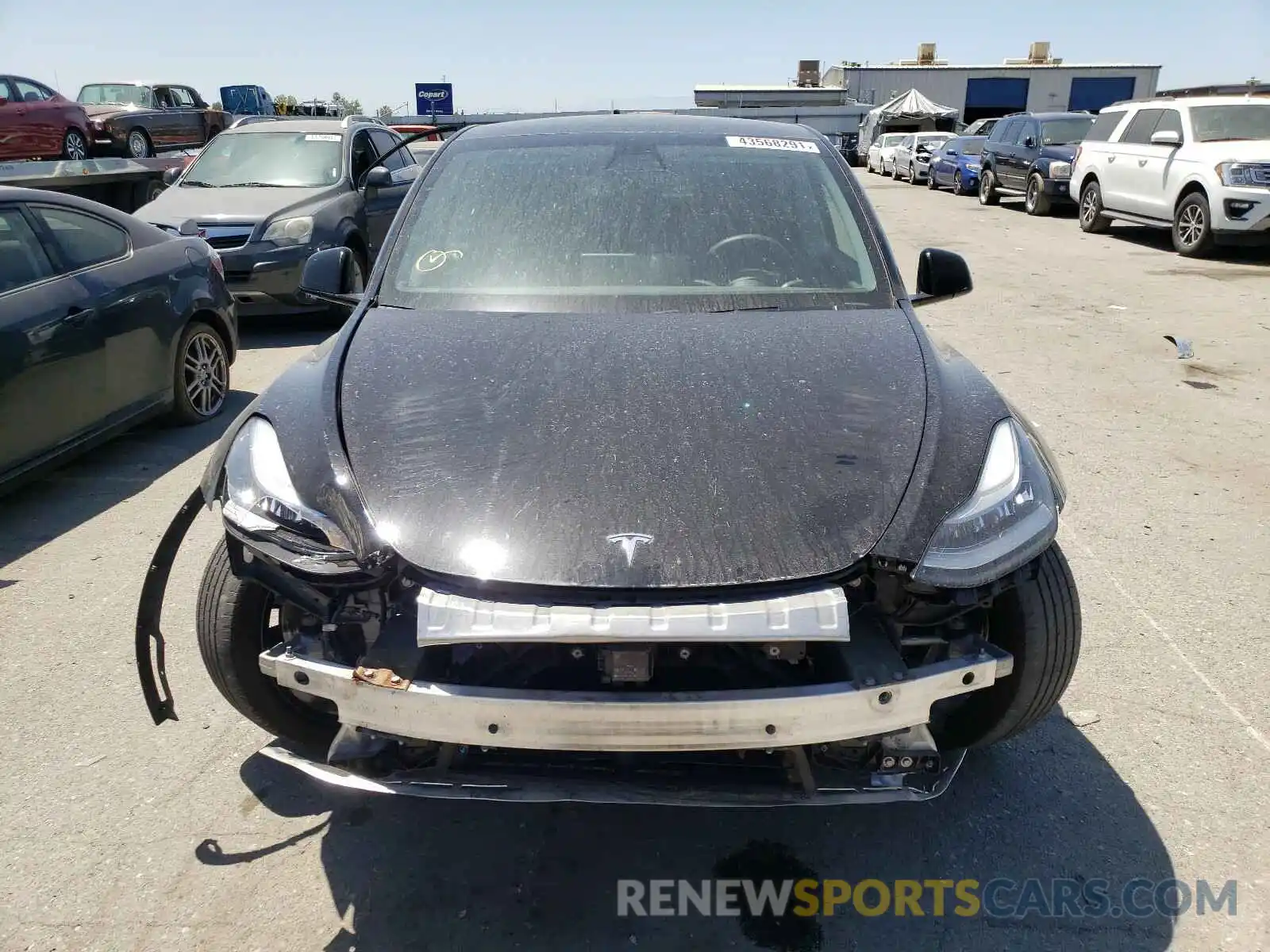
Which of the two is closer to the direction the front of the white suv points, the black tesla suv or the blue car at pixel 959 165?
the black tesla suv

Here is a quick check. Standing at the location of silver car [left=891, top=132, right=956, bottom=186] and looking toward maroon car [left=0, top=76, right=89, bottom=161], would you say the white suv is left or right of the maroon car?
left

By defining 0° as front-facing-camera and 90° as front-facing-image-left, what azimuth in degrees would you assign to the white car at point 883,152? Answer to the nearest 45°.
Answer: approximately 315°

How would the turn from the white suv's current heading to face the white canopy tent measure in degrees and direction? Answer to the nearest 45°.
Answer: approximately 135° to its left

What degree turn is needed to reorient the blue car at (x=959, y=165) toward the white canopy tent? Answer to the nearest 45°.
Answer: approximately 135° to its left

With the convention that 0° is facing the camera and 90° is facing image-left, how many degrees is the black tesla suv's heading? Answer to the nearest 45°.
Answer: approximately 0°

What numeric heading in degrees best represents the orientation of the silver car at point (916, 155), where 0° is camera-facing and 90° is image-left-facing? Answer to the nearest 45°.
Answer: approximately 315°
